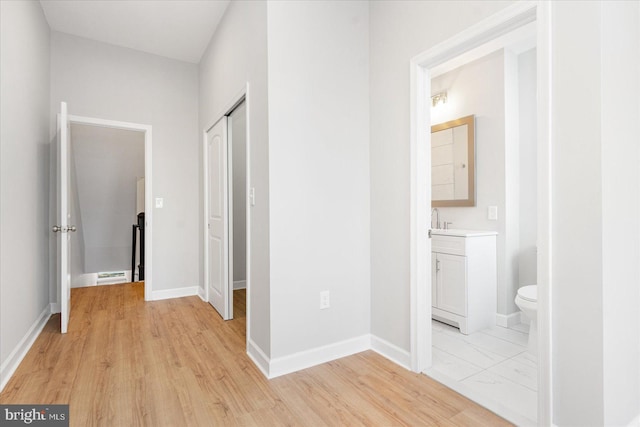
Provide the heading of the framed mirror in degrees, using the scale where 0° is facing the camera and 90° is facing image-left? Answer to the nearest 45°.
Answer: approximately 45°

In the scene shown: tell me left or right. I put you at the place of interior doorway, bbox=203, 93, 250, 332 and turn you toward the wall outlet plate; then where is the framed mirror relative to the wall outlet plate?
left

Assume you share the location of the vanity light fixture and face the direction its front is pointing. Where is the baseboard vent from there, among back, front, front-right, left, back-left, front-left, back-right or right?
front-right

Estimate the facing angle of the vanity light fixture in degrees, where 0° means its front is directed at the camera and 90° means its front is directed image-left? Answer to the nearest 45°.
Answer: approximately 45°
